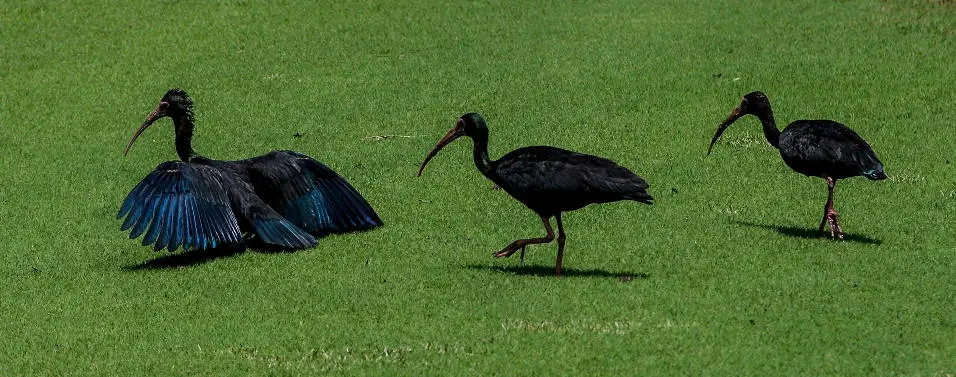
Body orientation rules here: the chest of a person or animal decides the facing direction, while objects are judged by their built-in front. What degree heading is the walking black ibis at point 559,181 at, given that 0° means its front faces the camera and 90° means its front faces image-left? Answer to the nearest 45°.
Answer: approximately 90°

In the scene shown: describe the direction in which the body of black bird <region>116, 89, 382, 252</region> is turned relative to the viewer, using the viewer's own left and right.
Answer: facing away from the viewer and to the left of the viewer

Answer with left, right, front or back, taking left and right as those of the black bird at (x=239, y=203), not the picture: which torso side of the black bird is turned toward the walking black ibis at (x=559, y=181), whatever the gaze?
back
